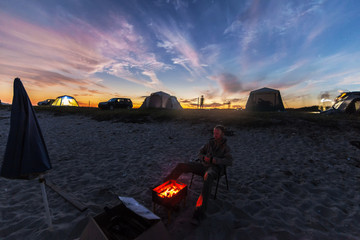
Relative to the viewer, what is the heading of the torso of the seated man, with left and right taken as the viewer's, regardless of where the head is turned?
facing the viewer and to the left of the viewer

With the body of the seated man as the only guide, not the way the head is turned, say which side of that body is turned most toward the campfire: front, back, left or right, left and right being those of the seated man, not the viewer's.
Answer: front

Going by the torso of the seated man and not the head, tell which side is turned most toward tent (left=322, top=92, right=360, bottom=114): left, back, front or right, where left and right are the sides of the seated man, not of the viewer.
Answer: back

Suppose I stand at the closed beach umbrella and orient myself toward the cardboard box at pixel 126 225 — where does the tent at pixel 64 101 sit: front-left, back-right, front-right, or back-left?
back-left

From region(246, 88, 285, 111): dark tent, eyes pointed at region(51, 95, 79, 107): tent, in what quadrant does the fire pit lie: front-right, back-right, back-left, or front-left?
front-left

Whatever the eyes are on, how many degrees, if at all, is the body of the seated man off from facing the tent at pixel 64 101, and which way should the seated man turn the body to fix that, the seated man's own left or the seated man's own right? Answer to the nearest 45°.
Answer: approximately 90° to the seated man's own right

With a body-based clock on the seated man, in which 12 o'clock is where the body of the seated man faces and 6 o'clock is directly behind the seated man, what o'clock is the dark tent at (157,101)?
The dark tent is roughly at 4 o'clock from the seated man.

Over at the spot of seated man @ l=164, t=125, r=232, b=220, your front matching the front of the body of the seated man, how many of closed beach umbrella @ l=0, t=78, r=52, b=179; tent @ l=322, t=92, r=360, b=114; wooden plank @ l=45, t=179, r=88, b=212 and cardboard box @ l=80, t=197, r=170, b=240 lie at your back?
1

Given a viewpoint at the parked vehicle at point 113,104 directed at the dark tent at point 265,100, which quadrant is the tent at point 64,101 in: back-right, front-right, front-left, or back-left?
back-left

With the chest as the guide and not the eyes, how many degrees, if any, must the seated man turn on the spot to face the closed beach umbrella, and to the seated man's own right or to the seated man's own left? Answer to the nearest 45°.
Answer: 0° — they already face it

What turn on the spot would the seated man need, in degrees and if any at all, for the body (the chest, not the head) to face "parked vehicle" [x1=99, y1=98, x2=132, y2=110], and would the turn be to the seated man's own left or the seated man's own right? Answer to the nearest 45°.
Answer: approximately 90° to the seated man's own right

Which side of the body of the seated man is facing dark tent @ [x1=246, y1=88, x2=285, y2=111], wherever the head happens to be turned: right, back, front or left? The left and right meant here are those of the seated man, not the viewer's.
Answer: back

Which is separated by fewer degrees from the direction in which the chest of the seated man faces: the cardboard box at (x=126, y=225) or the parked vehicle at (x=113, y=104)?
the cardboard box

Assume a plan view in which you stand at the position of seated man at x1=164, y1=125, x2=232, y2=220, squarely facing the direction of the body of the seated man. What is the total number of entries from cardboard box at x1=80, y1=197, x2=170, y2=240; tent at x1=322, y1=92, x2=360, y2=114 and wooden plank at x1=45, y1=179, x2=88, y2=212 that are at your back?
1

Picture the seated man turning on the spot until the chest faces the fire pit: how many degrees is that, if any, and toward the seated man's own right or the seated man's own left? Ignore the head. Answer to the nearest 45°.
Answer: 0° — they already face it

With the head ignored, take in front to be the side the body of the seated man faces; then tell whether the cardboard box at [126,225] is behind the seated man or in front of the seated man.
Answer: in front

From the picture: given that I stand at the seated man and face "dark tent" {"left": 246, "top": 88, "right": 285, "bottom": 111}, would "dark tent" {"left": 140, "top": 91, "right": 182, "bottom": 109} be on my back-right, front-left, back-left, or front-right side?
front-left
